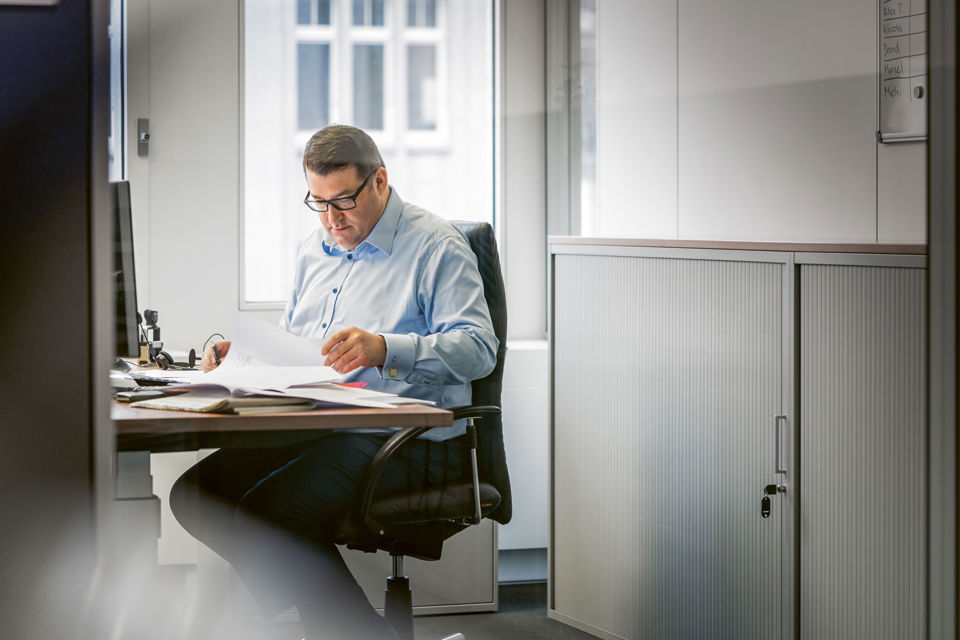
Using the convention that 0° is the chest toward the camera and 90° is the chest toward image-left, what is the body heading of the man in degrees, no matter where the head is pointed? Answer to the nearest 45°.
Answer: approximately 45°

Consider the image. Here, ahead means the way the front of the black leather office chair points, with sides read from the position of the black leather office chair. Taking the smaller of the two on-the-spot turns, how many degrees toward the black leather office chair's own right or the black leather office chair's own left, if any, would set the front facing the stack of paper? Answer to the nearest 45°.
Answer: approximately 45° to the black leather office chair's own left

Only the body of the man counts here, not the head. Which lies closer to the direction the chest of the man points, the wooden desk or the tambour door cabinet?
the wooden desk

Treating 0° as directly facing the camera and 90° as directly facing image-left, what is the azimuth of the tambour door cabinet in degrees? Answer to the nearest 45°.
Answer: approximately 45°

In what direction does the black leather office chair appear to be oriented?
to the viewer's left

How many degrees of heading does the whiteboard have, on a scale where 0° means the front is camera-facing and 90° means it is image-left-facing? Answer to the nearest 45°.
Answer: approximately 45°
